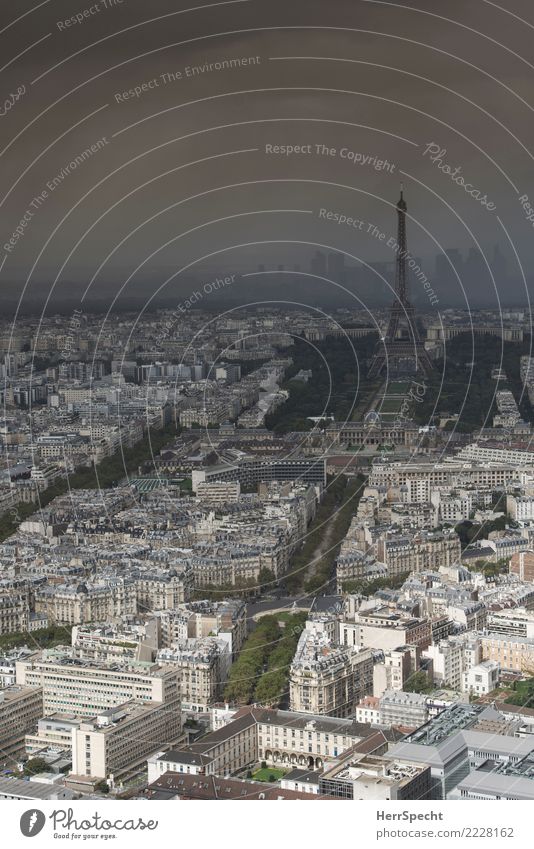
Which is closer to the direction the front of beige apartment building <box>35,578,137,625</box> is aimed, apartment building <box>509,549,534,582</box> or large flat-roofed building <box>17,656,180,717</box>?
the large flat-roofed building

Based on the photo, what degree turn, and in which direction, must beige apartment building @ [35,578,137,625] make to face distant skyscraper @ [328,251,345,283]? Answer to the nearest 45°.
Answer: approximately 135° to its left

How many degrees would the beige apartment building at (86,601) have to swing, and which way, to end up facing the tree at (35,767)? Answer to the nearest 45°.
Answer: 0° — it already faces it

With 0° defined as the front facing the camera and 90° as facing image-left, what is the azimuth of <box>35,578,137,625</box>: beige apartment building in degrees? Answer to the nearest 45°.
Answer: approximately 0°

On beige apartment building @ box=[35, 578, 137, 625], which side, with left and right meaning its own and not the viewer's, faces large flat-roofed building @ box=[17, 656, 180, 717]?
front

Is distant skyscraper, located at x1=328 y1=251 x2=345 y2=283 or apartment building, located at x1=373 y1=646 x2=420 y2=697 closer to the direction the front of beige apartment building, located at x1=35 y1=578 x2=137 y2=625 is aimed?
the apartment building

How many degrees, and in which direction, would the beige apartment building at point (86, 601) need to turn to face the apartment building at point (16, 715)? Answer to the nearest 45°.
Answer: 0° — it already faces it

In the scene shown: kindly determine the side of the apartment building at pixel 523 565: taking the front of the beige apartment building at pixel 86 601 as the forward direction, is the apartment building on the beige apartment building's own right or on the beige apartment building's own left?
on the beige apartment building's own left

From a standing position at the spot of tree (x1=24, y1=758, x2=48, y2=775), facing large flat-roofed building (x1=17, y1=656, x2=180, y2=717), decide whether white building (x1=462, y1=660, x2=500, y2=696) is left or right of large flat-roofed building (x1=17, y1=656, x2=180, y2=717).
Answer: right

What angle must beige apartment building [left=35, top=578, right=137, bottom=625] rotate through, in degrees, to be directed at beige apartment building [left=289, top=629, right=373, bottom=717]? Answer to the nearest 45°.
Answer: approximately 45° to its left

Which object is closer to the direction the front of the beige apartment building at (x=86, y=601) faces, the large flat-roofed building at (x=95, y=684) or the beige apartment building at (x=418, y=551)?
the large flat-roofed building

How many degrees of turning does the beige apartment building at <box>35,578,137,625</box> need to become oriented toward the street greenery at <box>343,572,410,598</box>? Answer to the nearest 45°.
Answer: approximately 90° to its left

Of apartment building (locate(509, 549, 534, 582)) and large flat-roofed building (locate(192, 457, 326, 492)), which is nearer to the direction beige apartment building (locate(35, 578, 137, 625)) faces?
the apartment building

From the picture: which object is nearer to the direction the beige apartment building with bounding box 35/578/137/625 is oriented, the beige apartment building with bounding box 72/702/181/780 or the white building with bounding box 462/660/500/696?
the beige apartment building
